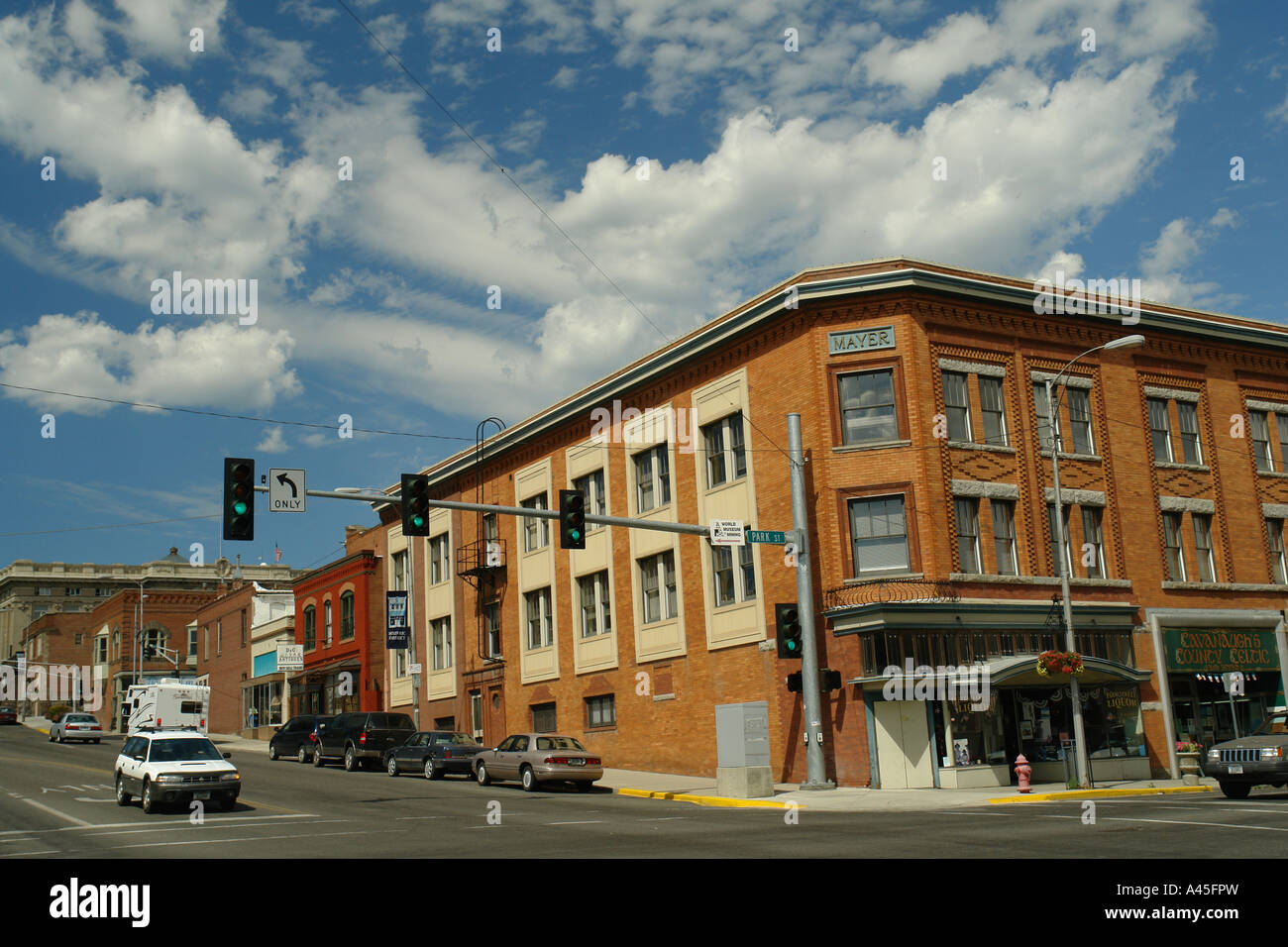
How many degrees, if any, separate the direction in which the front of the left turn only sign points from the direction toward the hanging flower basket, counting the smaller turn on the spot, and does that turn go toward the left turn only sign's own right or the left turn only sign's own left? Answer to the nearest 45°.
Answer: approximately 90° to the left turn only sign's own left

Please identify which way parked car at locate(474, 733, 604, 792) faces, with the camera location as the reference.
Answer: facing away from the viewer and to the left of the viewer

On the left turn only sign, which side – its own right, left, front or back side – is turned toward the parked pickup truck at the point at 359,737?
back

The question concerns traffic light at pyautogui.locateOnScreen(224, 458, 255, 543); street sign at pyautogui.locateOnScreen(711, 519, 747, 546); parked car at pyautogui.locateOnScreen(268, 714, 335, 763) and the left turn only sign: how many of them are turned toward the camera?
3

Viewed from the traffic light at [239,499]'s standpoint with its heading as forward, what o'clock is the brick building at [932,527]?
The brick building is roughly at 8 o'clock from the traffic light.

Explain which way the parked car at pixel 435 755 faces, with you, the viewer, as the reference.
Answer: facing away from the viewer and to the left of the viewer

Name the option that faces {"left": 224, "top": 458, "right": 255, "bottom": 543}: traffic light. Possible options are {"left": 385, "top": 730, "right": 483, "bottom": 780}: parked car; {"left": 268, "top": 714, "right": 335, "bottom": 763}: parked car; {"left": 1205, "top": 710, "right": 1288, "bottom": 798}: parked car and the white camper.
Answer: {"left": 1205, "top": 710, "right": 1288, "bottom": 798}: parked car
